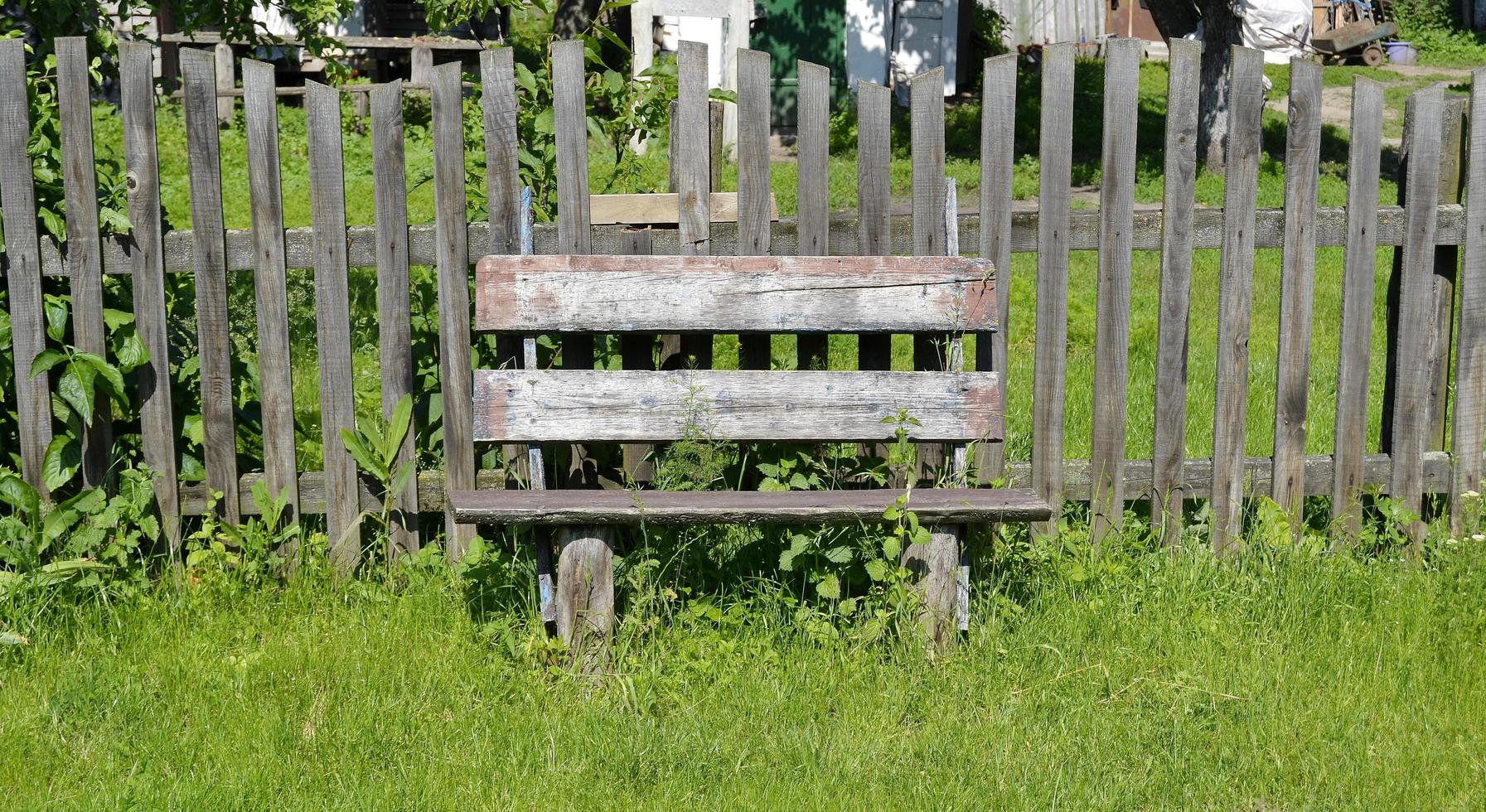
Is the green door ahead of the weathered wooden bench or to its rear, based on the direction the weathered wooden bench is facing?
to the rear

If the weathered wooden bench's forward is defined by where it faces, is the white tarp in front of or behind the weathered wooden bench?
behind

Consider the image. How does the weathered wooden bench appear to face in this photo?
toward the camera
